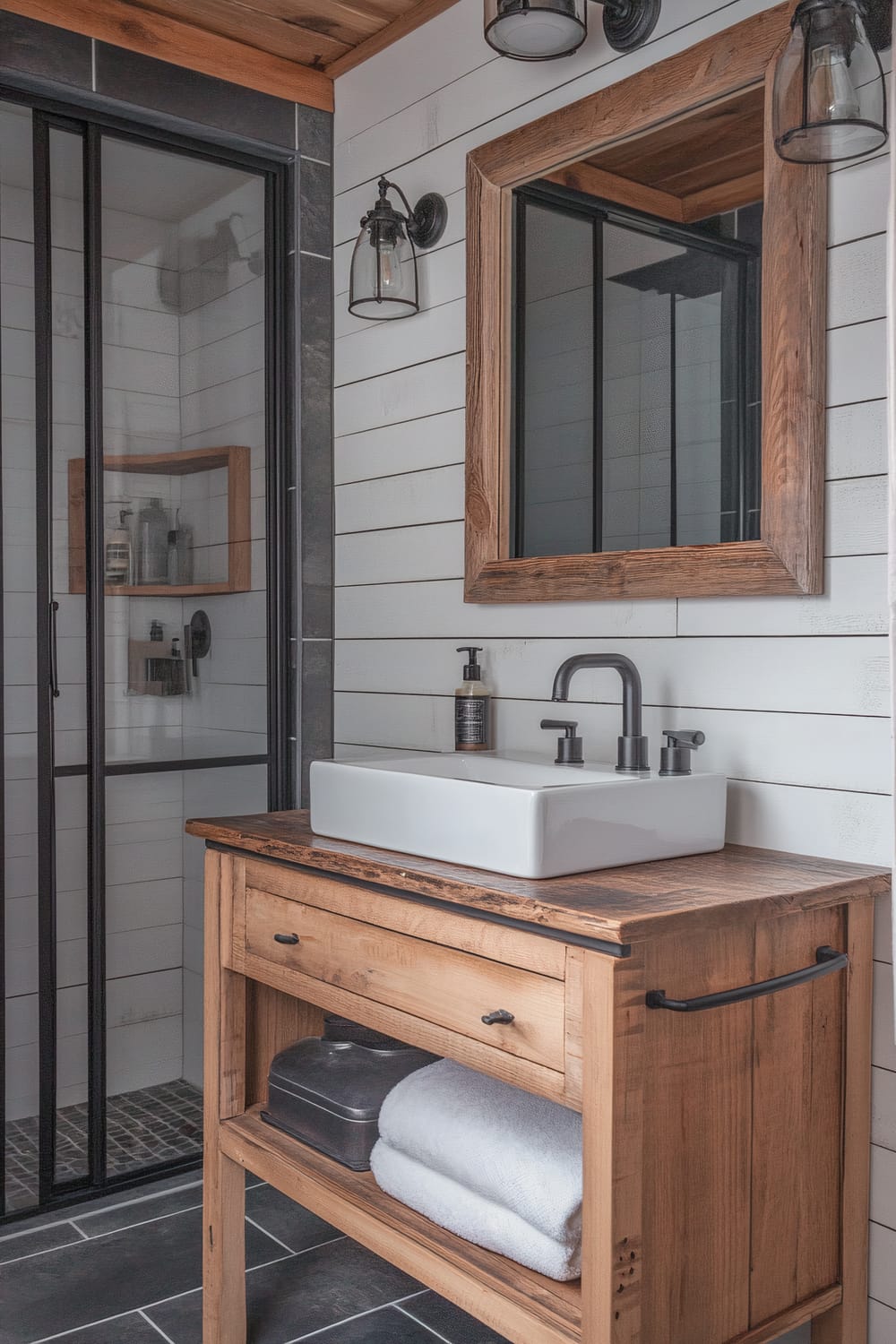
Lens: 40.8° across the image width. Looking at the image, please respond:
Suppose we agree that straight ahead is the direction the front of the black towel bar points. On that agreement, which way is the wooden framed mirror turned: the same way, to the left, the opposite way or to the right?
to the right

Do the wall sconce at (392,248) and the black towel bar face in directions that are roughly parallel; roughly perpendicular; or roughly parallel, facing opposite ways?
roughly perpendicular

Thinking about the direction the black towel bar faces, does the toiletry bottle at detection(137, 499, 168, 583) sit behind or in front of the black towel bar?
behind

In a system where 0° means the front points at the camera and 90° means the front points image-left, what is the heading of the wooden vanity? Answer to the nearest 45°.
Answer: approximately 45°

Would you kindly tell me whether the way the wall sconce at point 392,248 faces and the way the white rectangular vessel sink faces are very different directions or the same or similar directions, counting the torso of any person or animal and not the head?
same or similar directions

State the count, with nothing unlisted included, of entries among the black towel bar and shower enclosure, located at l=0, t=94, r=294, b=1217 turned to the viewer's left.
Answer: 0

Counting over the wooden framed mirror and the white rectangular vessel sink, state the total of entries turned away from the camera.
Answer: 0

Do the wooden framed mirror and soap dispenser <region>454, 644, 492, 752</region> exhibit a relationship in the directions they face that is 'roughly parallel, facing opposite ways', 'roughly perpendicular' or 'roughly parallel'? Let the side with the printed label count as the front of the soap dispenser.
roughly parallel

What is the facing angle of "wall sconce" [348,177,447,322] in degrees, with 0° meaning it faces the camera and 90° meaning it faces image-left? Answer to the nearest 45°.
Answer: approximately 45°
